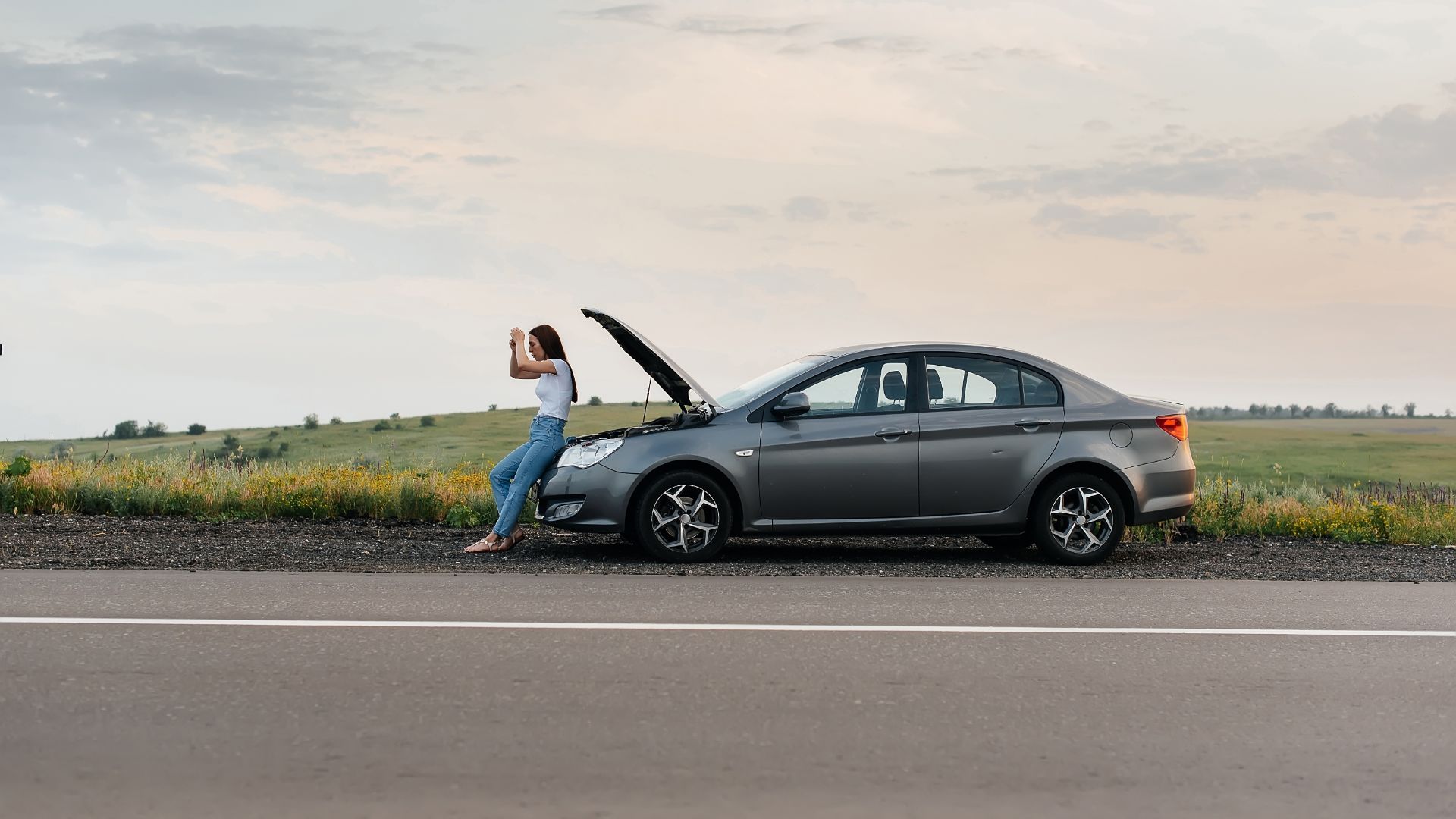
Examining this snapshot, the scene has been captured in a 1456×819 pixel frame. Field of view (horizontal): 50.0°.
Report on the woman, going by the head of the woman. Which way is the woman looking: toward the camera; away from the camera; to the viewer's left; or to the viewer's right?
to the viewer's left

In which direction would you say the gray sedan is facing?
to the viewer's left

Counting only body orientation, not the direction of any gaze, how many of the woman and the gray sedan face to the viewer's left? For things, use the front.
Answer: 2

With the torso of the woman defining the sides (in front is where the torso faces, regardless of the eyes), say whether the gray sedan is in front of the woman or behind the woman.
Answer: behind

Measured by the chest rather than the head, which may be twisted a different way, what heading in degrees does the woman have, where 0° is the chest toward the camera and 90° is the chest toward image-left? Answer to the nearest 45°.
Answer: approximately 90°

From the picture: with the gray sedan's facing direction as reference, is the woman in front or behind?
in front
